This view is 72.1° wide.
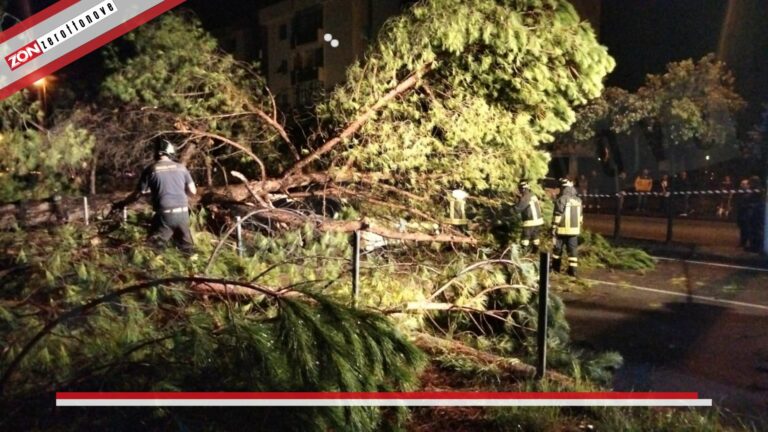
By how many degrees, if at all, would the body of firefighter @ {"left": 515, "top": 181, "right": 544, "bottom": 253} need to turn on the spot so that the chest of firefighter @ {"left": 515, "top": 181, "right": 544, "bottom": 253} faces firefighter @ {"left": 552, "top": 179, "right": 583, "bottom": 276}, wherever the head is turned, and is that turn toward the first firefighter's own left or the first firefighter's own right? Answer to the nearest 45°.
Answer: approximately 135° to the first firefighter's own right

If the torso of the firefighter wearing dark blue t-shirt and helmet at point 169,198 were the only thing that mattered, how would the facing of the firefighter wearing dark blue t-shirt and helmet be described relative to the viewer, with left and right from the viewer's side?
facing away from the viewer

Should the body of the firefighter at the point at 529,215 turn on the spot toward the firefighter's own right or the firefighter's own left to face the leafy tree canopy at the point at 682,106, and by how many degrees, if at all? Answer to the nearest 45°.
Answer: approximately 90° to the firefighter's own right

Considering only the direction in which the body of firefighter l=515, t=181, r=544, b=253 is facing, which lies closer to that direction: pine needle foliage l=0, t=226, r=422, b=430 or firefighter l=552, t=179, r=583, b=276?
the pine needle foliage

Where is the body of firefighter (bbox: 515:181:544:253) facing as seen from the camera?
to the viewer's left

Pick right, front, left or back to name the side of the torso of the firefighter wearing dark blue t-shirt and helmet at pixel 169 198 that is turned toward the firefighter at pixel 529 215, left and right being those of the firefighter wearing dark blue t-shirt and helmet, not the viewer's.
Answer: right

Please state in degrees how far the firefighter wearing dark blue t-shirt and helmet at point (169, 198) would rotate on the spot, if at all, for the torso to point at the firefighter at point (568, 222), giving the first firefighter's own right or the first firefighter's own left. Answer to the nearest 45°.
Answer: approximately 90° to the first firefighter's own right

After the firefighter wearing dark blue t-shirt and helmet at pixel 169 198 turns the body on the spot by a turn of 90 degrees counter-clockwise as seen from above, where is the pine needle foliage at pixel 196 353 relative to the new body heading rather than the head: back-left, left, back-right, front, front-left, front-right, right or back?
left
